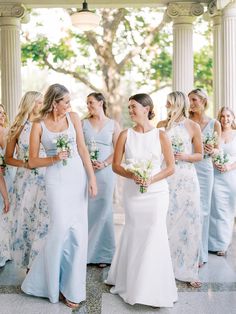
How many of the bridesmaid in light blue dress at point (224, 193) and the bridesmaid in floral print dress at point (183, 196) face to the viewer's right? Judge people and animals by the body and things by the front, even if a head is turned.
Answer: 0

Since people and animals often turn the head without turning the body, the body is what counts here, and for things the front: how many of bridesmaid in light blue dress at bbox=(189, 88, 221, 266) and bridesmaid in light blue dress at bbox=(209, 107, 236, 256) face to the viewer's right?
0

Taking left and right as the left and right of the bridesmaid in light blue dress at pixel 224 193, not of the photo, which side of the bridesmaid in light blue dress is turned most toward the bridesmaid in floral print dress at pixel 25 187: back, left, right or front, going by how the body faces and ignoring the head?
front

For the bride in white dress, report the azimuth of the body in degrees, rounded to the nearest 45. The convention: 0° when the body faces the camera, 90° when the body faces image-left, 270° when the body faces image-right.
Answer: approximately 0°

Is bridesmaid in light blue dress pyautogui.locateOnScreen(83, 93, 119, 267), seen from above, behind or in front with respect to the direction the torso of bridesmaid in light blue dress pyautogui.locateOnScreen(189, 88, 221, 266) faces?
in front

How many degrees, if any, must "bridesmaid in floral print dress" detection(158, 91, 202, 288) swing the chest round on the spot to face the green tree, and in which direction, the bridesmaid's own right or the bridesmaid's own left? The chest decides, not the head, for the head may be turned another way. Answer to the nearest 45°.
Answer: approximately 135° to the bridesmaid's own right
